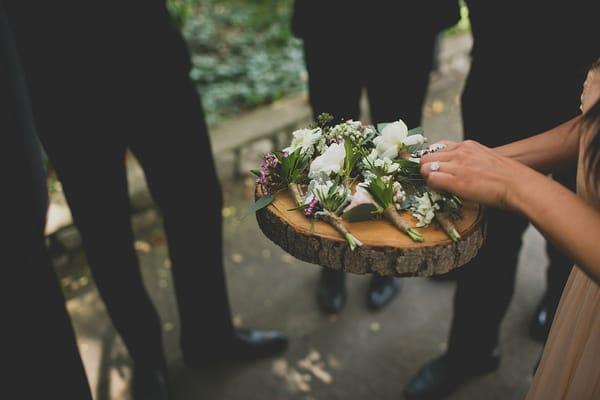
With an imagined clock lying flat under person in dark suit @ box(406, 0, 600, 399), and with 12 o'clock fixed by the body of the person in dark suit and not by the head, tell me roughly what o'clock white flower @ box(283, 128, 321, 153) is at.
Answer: The white flower is roughly at 12 o'clock from the person in dark suit.

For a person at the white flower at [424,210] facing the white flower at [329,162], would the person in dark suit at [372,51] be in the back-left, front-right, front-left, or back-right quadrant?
front-right

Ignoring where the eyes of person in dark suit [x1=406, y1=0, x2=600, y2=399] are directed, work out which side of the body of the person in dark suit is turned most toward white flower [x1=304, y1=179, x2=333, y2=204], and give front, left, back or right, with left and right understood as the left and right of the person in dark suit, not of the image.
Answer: front

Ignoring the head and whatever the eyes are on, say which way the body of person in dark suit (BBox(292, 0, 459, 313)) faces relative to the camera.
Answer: toward the camera

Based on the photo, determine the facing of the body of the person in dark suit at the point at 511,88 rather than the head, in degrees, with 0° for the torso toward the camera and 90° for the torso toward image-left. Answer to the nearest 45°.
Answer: approximately 45°

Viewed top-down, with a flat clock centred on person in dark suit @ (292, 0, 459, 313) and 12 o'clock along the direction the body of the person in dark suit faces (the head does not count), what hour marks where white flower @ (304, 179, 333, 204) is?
The white flower is roughly at 12 o'clock from the person in dark suit.

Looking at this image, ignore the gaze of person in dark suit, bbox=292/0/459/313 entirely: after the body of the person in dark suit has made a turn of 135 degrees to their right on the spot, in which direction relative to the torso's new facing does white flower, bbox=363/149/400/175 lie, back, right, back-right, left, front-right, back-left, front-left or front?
back-left

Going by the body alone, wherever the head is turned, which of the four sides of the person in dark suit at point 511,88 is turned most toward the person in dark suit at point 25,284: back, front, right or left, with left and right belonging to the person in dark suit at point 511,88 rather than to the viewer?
front

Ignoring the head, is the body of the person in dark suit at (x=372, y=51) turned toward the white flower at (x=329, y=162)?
yes

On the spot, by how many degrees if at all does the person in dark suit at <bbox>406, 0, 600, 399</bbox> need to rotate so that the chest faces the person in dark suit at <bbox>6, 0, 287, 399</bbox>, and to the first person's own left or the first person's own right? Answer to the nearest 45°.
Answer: approximately 45° to the first person's own right

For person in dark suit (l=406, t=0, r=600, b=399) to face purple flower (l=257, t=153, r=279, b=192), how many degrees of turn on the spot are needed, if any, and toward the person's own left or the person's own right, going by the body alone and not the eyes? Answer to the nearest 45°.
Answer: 0° — they already face it

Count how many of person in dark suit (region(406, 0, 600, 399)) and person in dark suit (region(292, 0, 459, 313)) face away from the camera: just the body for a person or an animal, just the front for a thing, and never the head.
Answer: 0
